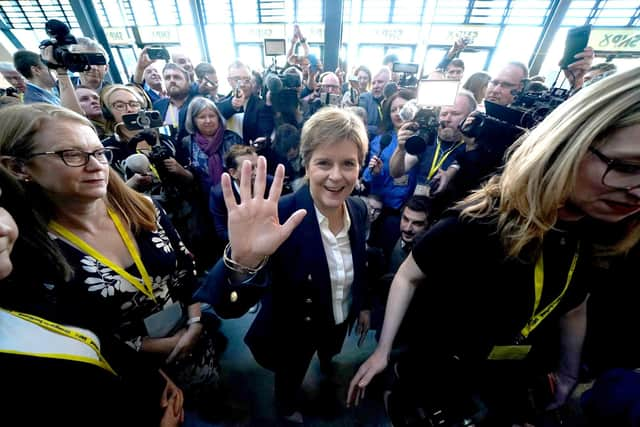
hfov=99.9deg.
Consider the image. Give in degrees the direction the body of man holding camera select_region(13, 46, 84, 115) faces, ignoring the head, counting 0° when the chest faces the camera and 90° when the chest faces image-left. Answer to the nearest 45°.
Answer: approximately 270°

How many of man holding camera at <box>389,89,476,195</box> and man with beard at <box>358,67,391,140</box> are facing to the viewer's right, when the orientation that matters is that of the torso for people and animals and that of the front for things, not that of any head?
0

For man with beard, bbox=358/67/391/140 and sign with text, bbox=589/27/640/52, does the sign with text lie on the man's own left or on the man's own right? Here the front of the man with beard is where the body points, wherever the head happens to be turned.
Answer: on the man's own left

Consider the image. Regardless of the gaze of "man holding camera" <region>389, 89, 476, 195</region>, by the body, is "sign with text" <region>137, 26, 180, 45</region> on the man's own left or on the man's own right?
on the man's own right

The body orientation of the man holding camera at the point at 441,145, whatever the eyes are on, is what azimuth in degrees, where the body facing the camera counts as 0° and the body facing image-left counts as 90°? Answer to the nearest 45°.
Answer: approximately 45°

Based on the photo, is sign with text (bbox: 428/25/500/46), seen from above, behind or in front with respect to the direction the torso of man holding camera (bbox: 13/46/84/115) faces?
in front

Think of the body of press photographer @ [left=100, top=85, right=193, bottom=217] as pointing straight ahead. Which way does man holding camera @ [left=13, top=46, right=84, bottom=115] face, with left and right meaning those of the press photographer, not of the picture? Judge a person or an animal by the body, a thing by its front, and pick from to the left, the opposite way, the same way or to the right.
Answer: to the left

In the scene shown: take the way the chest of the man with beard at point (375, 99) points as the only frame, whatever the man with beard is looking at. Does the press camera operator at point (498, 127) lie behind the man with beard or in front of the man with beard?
in front

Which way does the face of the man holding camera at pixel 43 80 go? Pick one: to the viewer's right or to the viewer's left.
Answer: to the viewer's right

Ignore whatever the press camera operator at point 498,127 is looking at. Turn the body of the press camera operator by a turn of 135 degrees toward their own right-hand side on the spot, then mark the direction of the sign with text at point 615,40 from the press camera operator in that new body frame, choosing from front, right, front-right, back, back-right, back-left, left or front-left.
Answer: front

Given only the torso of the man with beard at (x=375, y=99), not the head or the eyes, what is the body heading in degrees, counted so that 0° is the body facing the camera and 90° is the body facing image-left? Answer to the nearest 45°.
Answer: approximately 0°

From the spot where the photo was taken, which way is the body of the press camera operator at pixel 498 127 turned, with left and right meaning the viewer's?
facing the viewer and to the left of the viewer
